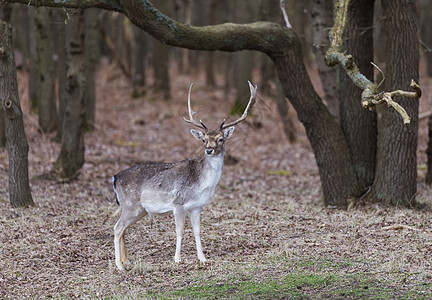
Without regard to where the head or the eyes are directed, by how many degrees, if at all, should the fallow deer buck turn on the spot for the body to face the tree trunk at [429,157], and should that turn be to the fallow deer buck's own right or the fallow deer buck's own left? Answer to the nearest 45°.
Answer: approximately 45° to the fallow deer buck's own left

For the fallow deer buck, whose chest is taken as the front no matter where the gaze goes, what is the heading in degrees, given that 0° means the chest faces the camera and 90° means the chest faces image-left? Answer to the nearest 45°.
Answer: approximately 270°

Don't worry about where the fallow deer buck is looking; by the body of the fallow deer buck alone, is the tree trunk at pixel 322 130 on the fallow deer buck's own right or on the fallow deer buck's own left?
on the fallow deer buck's own left

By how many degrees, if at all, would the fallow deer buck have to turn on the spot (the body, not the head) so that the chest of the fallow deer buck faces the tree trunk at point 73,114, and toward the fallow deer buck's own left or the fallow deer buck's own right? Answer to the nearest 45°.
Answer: approximately 90° to the fallow deer buck's own left

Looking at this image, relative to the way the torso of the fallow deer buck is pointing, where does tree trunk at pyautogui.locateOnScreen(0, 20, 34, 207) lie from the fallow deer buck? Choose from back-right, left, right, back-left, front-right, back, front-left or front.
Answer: back-left

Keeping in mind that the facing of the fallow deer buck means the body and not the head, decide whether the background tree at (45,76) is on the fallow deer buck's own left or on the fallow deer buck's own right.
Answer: on the fallow deer buck's own left

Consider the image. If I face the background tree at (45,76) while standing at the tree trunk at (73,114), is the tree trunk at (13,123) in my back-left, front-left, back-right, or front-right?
back-left

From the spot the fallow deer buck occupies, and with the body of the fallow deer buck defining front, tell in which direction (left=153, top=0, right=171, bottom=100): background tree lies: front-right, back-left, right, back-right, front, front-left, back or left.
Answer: left

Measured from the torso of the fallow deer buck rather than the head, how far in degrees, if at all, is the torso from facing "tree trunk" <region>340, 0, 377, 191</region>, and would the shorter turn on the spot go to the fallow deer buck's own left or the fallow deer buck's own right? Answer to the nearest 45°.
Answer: approximately 45° to the fallow deer buck's own left

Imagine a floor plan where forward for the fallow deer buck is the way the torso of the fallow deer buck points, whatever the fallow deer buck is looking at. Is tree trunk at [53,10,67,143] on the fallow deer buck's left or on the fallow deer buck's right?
on the fallow deer buck's left
